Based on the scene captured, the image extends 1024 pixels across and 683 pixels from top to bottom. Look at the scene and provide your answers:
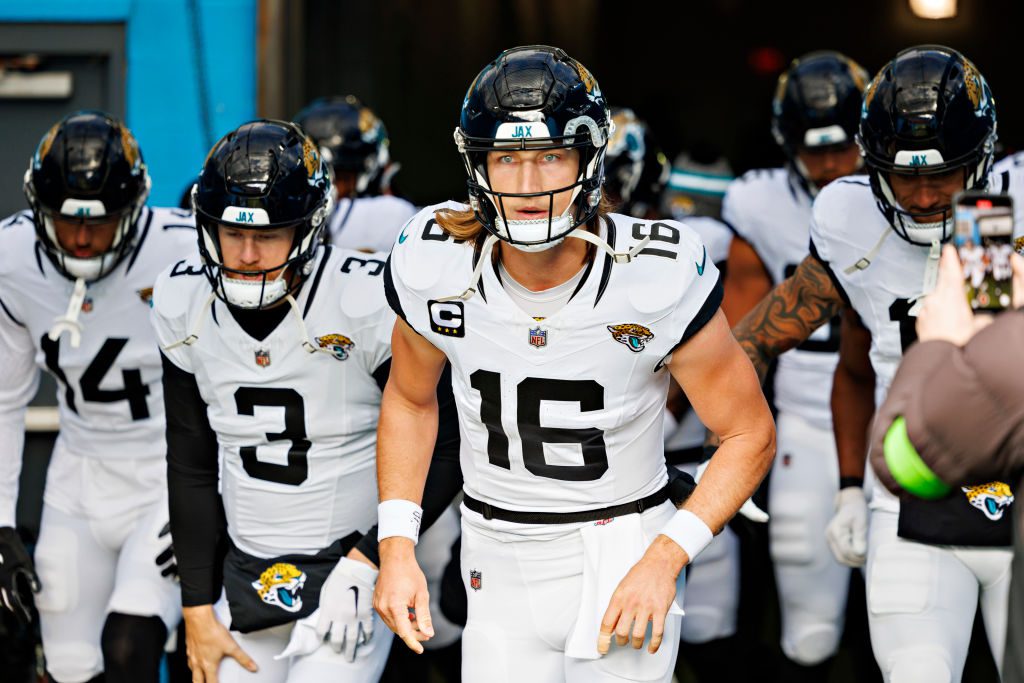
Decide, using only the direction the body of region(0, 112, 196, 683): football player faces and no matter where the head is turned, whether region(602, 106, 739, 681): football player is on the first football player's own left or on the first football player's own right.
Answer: on the first football player's own left

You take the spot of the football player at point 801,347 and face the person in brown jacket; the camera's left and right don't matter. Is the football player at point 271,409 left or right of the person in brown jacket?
right

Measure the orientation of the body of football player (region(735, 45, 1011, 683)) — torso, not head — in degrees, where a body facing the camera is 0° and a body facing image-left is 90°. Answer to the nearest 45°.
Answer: approximately 0°

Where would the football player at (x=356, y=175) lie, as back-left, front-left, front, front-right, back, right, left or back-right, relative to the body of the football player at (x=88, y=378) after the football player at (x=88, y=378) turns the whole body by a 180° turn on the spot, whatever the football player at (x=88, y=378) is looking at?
front-right

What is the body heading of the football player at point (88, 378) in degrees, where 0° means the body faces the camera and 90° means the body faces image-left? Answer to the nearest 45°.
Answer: approximately 0°

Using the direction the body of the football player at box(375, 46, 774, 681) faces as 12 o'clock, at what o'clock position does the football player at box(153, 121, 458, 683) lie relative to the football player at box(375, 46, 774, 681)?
the football player at box(153, 121, 458, 683) is roughly at 4 o'clock from the football player at box(375, 46, 774, 681).

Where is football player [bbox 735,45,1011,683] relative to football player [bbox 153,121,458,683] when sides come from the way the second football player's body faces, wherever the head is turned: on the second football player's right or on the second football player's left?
on the second football player's left

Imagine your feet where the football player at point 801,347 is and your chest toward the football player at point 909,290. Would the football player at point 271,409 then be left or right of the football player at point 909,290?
right

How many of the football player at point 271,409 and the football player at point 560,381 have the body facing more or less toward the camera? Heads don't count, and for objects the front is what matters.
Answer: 2

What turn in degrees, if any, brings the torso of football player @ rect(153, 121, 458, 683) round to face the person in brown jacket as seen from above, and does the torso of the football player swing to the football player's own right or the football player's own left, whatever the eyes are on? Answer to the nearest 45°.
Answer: approximately 45° to the football player's own left
